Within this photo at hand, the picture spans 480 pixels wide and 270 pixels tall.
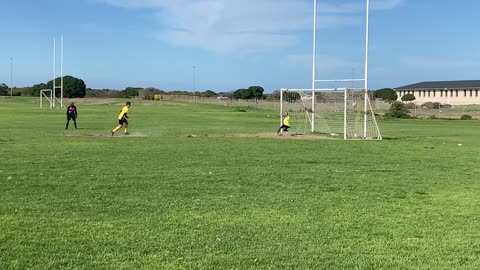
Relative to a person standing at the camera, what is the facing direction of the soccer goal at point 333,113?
facing the viewer and to the left of the viewer
